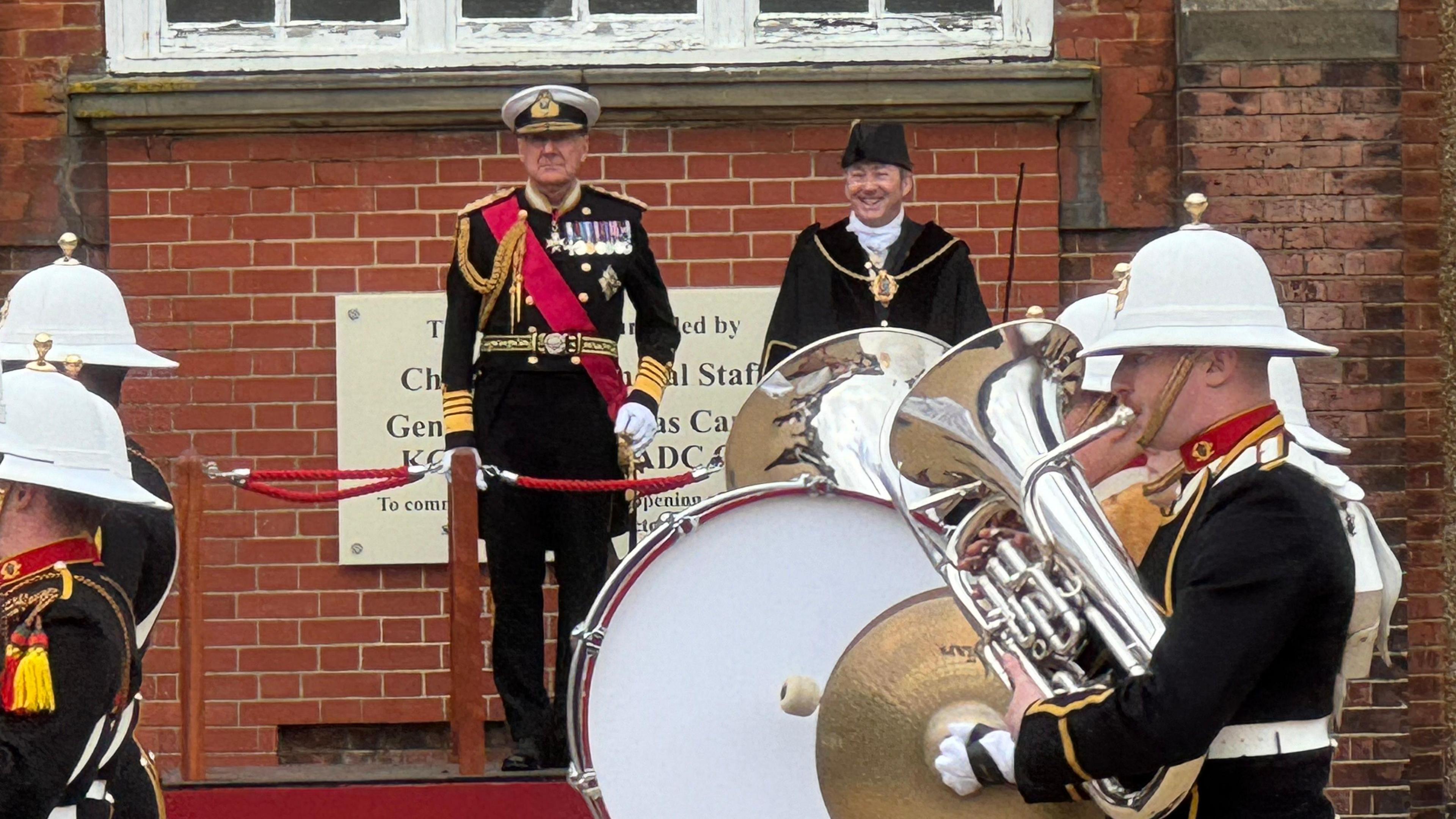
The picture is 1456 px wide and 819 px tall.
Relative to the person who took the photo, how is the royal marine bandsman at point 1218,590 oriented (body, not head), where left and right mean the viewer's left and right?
facing to the left of the viewer

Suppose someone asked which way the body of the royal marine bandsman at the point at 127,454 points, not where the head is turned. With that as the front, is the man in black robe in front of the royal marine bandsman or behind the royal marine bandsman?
behind

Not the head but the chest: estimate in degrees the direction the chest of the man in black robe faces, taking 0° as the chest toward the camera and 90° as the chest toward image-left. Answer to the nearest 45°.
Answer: approximately 0°

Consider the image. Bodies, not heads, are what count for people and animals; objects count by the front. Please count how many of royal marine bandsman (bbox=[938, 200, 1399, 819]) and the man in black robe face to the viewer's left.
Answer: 1

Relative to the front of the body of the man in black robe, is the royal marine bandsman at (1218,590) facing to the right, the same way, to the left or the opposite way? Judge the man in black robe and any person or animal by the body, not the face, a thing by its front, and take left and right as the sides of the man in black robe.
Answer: to the right

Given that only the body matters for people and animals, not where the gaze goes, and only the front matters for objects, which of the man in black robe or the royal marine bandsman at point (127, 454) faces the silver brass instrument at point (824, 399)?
the man in black robe

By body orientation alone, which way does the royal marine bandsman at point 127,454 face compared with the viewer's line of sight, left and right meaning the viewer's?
facing to the left of the viewer

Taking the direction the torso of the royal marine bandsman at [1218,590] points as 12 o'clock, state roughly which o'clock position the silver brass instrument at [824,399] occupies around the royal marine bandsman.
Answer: The silver brass instrument is roughly at 2 o'clock from the royal marine bandsman.

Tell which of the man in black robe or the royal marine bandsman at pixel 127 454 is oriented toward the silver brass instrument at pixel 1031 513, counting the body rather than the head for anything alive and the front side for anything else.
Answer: the man in black robe

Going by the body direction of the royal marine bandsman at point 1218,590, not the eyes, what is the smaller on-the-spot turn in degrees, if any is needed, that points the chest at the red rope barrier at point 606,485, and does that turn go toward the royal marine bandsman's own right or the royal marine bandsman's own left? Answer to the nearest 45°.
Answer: approximately 45° to the royal marine bandsman's own right

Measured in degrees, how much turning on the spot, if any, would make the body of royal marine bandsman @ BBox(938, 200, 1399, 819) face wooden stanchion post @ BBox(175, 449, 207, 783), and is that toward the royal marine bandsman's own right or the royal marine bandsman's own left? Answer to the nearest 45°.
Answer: approximately 45° to the royal marine bandsman's own right

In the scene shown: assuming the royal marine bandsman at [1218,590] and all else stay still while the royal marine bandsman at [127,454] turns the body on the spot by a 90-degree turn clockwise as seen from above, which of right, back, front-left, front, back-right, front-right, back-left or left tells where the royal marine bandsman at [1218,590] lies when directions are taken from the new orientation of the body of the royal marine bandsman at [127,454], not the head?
back-right

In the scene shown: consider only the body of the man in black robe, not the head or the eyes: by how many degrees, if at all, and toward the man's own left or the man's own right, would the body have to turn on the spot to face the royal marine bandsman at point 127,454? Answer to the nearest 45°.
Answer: approximately 45° to the man's own right

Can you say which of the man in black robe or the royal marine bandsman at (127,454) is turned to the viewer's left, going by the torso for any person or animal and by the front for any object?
the royal marine bandsman
